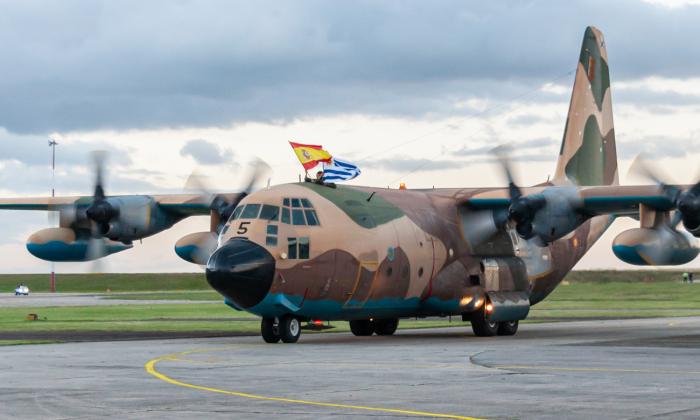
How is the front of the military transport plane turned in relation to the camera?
facing the viewer and to the left of the viewer
